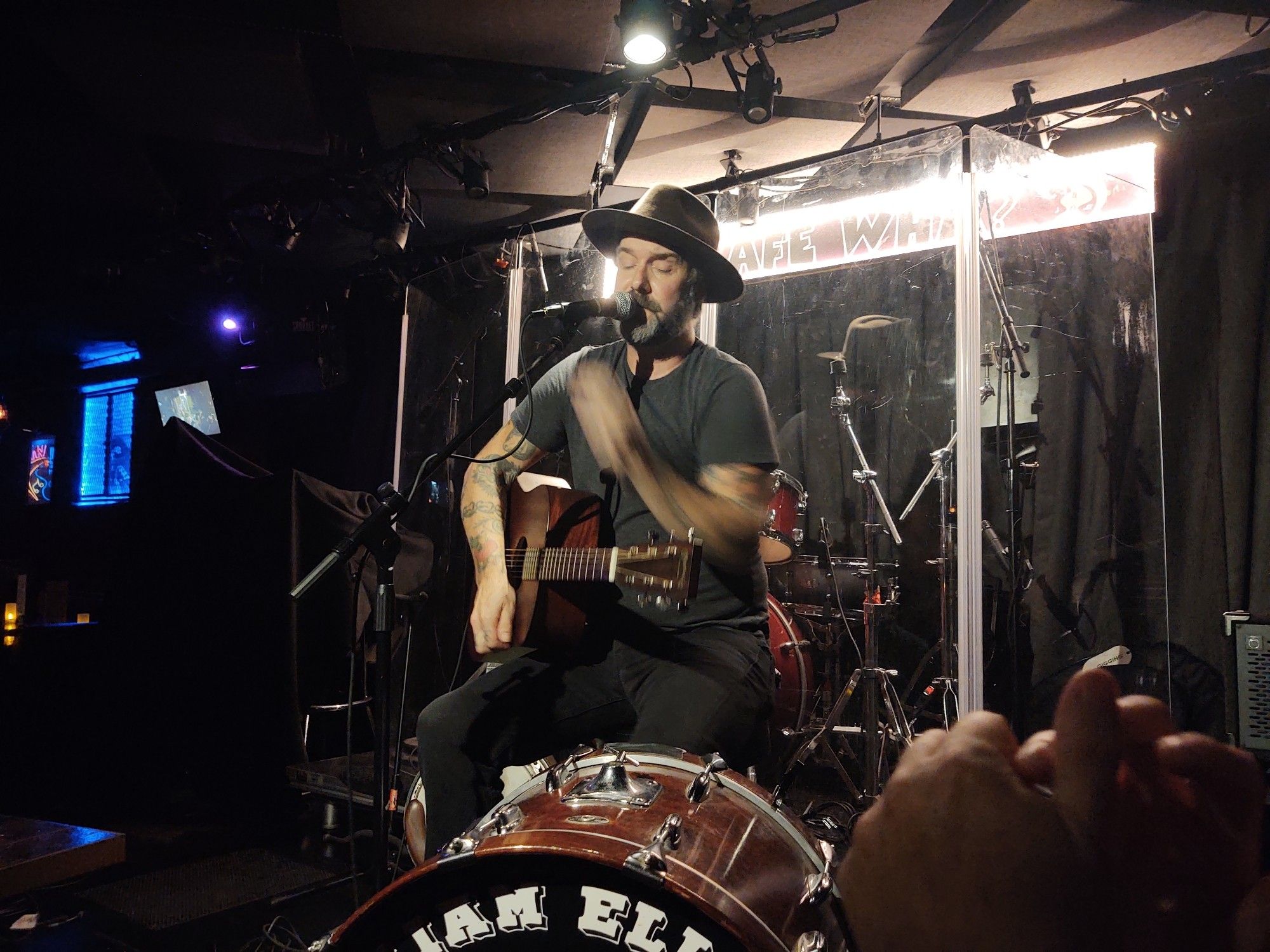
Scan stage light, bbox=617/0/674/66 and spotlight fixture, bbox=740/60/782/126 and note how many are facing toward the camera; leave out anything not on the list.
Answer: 2

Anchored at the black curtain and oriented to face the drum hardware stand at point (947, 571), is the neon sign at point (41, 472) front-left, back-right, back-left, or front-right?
front-right

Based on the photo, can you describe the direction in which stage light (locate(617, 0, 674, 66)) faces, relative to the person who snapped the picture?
facing the viewer

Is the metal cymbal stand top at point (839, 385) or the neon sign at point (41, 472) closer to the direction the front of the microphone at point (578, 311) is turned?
the metal cymbal stand top

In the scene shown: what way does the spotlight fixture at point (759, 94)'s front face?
toward the camera

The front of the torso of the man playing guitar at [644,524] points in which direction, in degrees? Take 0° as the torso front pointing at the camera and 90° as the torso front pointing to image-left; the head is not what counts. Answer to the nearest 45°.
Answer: approximately 45°

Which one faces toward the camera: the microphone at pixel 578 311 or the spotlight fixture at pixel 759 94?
the spotlight fixture

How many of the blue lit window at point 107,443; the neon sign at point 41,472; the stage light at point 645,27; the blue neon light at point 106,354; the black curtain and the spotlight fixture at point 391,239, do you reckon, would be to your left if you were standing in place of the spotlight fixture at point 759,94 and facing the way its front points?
1

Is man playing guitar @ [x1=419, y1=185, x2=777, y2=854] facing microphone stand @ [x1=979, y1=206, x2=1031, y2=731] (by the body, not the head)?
no

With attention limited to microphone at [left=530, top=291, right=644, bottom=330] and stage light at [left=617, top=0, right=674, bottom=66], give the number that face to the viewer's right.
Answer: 1

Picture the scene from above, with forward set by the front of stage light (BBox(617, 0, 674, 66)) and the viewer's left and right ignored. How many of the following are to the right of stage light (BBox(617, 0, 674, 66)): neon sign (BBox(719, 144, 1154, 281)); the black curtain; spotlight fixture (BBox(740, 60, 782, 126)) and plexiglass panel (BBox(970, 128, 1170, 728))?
0

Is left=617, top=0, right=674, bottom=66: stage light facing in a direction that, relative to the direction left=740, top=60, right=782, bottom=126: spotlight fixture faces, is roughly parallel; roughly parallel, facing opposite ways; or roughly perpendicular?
roughly parallel

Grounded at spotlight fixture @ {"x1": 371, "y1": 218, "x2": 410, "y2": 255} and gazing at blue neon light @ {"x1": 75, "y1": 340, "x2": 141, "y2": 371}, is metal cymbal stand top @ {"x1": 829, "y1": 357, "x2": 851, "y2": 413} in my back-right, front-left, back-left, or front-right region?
back-right

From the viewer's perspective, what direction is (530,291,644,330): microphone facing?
to the viewer's right

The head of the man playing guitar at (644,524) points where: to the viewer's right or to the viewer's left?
to the viewer's left

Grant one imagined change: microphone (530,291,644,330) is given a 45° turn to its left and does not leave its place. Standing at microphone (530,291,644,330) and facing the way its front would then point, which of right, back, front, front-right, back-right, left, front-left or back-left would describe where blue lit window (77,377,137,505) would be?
left
